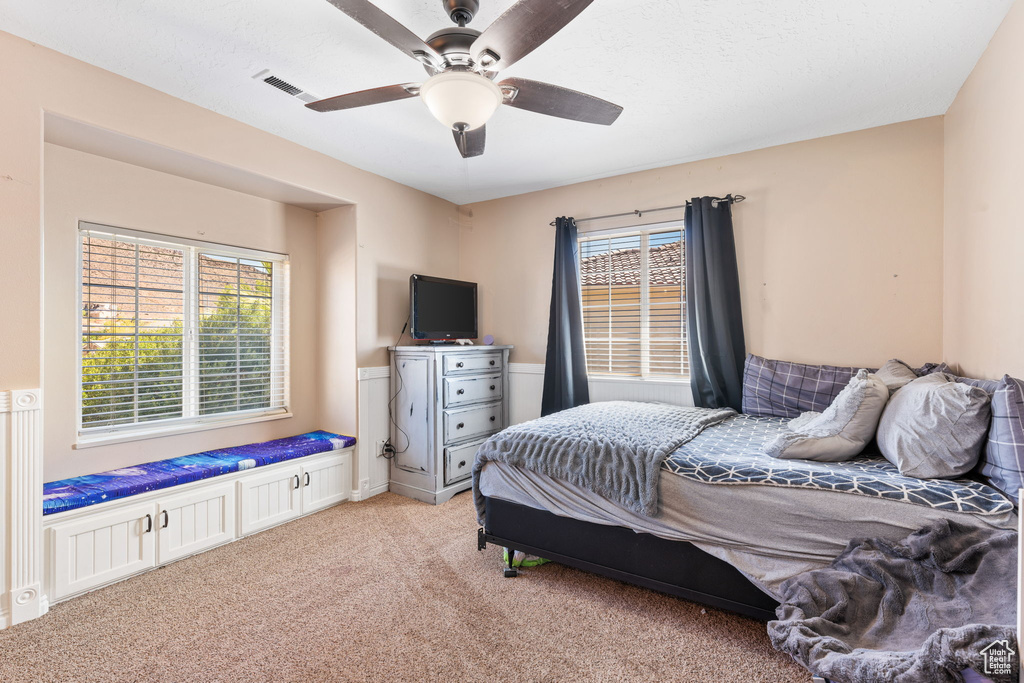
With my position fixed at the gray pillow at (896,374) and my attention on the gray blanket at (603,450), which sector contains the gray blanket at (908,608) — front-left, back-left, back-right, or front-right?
front-left

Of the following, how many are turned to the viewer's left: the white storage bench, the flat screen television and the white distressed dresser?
0

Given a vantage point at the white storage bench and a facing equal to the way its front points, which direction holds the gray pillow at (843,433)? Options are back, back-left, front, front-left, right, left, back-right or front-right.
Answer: front

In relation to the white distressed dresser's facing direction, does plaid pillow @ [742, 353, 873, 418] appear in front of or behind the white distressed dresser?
in front

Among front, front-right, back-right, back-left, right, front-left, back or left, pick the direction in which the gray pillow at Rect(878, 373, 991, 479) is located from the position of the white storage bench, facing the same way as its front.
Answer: front

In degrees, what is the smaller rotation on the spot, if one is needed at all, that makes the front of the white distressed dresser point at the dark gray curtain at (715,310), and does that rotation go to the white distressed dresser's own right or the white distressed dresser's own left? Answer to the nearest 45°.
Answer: approximately 45° to the white distressed dresser's own left

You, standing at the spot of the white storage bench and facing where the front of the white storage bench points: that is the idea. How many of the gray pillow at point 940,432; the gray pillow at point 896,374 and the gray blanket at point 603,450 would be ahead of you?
3

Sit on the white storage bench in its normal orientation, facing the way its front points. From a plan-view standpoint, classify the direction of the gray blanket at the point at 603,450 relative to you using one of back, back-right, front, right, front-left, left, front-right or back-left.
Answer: front

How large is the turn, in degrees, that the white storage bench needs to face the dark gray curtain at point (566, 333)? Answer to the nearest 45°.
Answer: approximately 45° to its left

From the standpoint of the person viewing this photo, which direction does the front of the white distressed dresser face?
facing the viewer and to the right of the viewer

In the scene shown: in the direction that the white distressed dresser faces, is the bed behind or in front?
in front

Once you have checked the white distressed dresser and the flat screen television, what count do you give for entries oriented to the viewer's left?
0

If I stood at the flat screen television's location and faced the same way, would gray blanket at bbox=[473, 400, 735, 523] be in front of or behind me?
in front

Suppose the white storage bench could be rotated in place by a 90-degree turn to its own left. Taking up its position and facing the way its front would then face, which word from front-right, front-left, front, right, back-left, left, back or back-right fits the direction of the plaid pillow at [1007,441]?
right

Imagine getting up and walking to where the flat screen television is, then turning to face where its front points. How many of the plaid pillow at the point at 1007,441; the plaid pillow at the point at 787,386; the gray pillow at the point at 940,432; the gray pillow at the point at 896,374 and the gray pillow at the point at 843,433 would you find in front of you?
5
